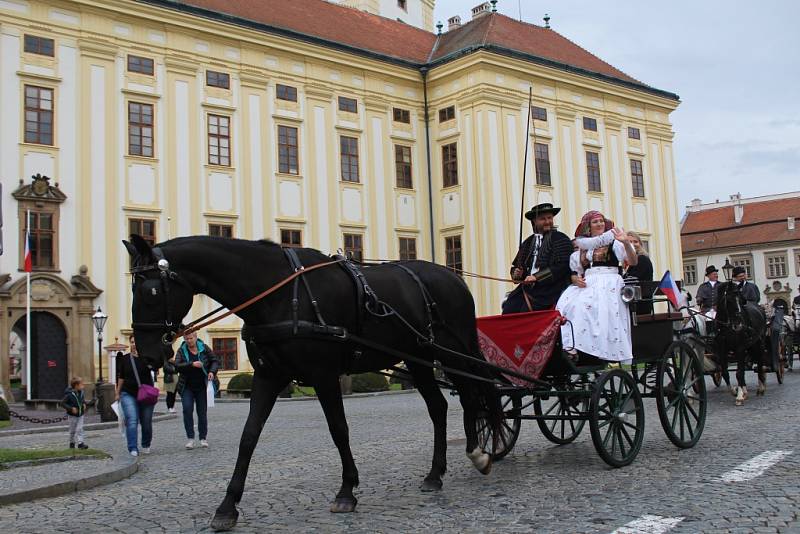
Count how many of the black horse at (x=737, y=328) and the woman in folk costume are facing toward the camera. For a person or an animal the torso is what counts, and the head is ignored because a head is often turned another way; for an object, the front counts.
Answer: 2

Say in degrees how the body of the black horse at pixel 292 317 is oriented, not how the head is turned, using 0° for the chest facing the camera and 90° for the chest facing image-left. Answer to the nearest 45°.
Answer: approximately 45°

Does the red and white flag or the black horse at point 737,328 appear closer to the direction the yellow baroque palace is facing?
the black horse

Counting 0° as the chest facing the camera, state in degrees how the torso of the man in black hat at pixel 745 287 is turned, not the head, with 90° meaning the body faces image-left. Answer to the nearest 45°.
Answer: approximately 45°

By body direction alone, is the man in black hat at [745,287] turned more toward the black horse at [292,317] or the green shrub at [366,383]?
the black horse

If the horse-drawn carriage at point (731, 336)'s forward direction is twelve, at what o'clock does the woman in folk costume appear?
The woman in folk costume is roughly at 11 o'clock from the horse-drawn carriage.

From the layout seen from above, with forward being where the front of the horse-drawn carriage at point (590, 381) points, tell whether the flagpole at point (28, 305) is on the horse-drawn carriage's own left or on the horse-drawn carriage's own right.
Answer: on the horse-drawn carriage's own right

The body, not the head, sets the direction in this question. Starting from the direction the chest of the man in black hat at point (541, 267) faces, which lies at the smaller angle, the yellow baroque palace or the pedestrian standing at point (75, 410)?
the pedestrian standing

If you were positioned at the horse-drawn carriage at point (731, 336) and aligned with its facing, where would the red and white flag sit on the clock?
The red and white flag is roughly at 2 o'clock from the horse-drawn carriage.

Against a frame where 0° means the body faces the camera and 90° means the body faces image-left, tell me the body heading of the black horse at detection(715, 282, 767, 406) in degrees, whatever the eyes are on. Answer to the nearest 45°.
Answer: approximately 0°

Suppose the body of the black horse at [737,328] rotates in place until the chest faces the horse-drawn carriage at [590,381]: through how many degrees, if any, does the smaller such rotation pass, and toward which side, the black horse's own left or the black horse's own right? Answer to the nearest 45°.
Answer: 0° — it already faces it

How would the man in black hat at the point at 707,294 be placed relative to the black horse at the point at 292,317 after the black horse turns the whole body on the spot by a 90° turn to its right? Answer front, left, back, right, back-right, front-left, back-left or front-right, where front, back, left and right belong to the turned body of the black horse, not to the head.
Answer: right
